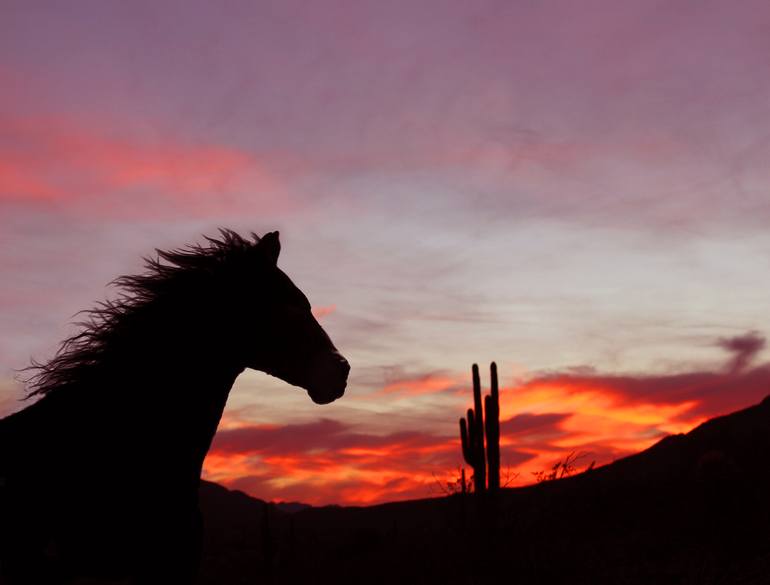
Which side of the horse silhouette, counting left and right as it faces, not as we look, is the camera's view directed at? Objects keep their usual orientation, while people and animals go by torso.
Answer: right

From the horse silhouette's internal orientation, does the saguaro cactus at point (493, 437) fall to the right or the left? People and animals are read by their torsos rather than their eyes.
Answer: on its left

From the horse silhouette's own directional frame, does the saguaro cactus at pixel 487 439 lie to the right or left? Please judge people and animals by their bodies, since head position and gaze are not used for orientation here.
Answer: on its left
